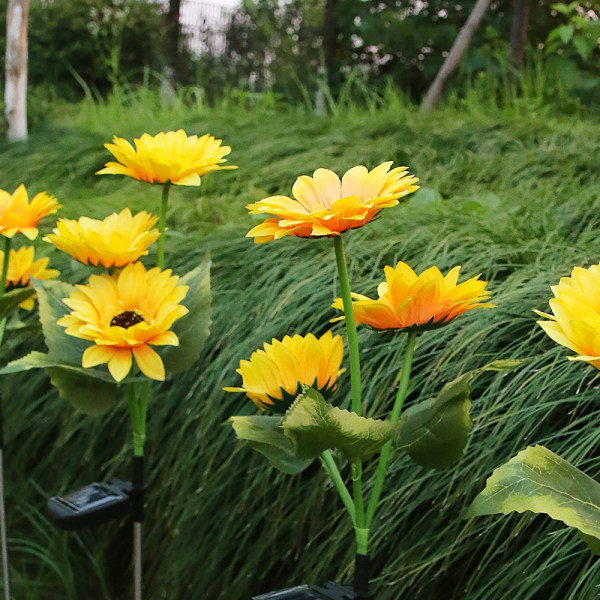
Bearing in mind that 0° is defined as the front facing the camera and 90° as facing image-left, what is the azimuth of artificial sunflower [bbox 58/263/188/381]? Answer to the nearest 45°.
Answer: approximately 0°
